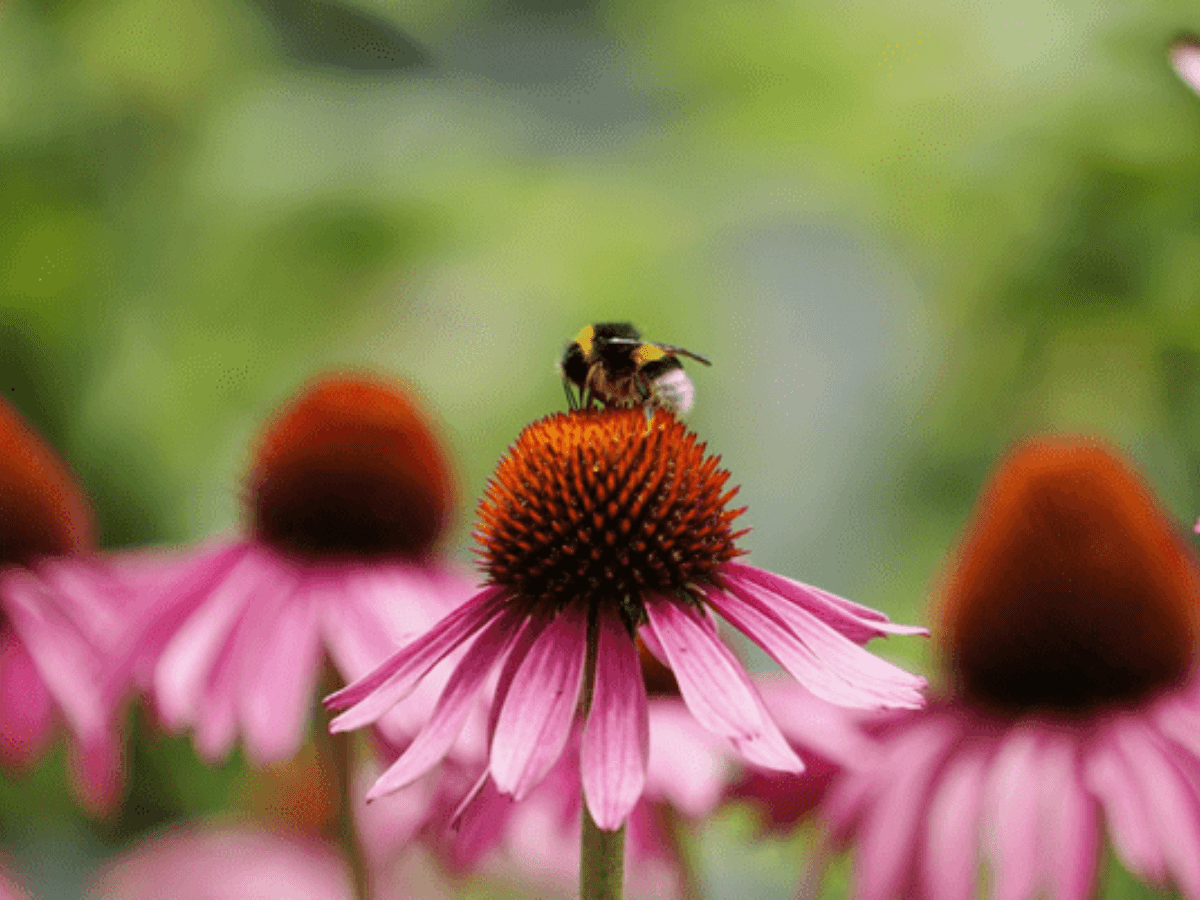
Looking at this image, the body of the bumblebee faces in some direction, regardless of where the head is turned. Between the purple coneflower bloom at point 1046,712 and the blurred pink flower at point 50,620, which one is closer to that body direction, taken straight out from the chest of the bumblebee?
the blurred pink flower

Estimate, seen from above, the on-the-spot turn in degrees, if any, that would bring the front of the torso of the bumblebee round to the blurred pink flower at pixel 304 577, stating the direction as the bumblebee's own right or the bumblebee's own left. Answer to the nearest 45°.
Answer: approximately 45° to the bumblebee's own right

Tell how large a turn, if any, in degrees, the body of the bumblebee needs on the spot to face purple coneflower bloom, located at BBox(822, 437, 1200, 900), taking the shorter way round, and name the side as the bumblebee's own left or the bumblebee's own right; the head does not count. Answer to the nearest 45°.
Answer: approximately 135° to the bumblebee's own right

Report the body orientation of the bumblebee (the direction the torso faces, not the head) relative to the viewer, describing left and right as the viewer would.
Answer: facing to the left of the viewer

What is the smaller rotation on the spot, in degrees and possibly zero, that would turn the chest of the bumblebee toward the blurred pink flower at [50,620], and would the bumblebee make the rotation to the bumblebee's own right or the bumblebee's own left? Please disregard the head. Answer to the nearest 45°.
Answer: approximately 45° to the bumblebee's own right
